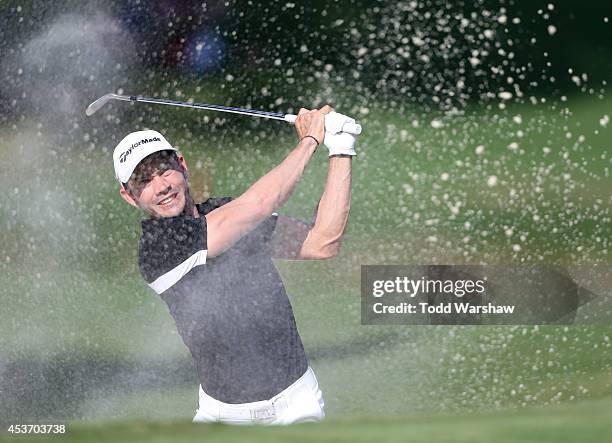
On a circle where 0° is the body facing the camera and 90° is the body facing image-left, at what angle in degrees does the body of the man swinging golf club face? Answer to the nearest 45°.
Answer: approximately 0°
